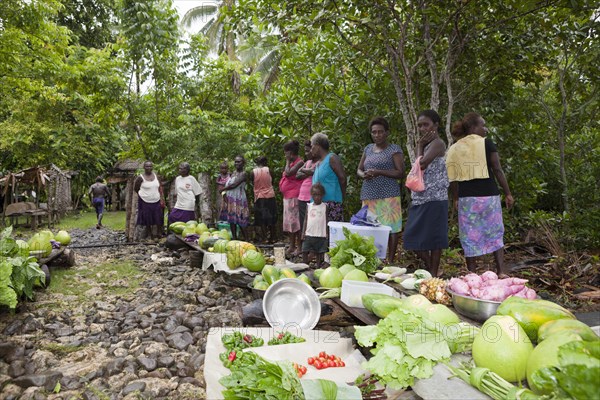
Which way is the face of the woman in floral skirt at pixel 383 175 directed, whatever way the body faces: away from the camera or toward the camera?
toward the camera

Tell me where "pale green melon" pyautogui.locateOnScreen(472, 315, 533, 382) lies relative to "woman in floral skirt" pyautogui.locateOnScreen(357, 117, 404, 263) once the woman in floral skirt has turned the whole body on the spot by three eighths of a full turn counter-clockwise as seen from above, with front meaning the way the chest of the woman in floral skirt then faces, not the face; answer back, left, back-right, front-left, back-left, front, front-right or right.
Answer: right

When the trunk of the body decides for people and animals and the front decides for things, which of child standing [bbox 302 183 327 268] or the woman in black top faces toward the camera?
the child standing

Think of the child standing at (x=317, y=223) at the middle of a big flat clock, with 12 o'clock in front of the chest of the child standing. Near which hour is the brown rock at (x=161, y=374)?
The brown rock is roughly at 1 o'clock from the child standing.

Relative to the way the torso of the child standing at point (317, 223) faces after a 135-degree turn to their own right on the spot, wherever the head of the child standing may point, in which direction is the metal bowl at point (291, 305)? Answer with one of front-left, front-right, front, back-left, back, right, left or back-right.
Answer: back-left

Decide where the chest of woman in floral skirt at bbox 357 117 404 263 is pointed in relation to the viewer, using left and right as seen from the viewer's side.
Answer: facing the viewer and to the left of the viewer

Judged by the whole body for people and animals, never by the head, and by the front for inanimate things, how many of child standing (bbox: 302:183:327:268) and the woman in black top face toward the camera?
1

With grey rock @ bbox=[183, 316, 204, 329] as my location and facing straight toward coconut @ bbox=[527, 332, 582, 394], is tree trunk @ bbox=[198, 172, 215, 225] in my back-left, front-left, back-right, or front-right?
back-left

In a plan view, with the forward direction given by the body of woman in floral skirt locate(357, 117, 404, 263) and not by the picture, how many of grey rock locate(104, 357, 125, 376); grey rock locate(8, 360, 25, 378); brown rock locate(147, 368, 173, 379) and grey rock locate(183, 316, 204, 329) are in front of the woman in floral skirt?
4

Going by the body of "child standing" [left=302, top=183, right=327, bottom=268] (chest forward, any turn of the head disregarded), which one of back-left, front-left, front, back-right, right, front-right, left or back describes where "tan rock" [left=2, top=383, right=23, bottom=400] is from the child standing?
front-right

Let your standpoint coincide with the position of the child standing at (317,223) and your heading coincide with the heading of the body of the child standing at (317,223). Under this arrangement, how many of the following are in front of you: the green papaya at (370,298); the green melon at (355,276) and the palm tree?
2

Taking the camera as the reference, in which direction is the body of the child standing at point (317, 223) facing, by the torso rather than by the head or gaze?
toward the camera

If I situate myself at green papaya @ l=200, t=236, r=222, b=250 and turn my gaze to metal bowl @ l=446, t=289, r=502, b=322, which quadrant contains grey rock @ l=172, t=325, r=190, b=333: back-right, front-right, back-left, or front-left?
front-right

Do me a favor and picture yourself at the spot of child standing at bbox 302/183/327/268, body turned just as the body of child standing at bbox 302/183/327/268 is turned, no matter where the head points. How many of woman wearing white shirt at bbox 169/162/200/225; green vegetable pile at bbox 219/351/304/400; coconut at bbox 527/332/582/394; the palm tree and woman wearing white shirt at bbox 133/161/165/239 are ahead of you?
2

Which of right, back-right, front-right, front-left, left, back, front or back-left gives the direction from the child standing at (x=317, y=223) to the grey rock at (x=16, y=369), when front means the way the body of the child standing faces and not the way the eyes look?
front-right

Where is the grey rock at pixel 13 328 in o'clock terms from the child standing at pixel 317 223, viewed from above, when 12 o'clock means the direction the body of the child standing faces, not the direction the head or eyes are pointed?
The grey rock is roughly at 2 o'clock from the child standing.
